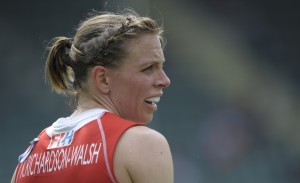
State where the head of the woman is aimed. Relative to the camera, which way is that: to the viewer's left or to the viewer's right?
to the viewer's right

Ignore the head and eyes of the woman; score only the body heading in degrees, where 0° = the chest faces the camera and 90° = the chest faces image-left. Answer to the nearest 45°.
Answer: approximately 225°
